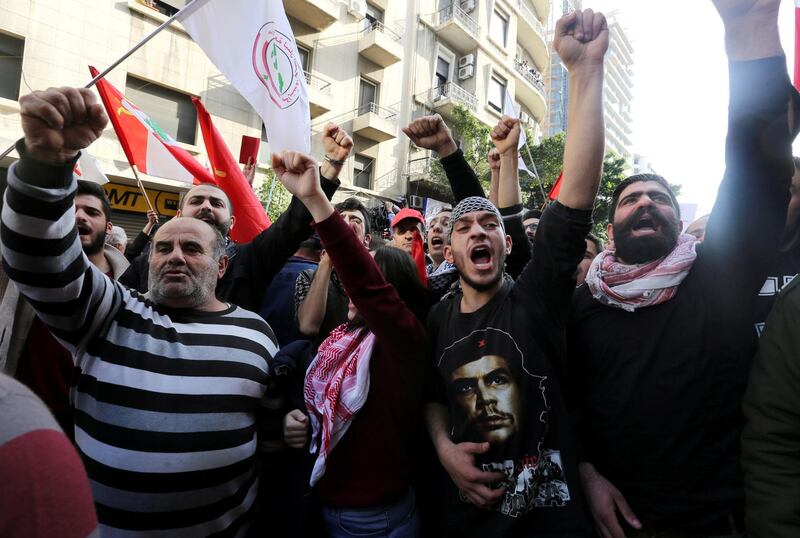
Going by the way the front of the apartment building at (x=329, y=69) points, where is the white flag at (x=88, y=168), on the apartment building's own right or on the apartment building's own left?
on the apartment building's own right

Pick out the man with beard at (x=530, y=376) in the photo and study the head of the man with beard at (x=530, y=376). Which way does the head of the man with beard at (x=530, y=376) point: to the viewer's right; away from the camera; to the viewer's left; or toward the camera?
toward the camera

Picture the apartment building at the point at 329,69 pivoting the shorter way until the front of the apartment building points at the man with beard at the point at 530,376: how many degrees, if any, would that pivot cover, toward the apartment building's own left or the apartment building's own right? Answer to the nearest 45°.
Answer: approximately 45° to the apartment building's own right

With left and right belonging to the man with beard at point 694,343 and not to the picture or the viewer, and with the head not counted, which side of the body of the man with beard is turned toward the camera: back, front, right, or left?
front

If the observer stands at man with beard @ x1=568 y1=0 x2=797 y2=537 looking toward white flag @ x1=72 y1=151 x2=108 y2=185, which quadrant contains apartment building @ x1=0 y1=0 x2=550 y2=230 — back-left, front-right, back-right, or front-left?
front-right

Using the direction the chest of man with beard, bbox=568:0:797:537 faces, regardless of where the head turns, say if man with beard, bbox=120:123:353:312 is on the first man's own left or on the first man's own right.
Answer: on the first man's own right

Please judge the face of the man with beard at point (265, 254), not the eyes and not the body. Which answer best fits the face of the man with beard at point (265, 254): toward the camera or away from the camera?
toward the camera

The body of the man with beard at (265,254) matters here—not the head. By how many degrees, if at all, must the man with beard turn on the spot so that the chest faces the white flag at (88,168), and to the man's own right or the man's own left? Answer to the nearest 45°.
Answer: approximately 135° to the man's own right

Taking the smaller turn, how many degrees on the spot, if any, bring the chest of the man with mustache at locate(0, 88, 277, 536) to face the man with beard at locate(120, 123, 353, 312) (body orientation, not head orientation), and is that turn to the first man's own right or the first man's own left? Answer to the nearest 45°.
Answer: approximately 135° to the first man's own left

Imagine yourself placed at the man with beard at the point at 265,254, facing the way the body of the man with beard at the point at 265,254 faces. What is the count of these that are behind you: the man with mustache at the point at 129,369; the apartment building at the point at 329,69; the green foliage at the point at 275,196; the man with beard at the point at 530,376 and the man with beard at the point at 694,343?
2

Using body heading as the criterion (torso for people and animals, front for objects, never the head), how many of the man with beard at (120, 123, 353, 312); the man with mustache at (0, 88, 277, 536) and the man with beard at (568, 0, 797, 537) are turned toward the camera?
3

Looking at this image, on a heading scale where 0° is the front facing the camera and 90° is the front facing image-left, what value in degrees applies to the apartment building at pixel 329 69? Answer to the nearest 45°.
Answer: approximately 315°

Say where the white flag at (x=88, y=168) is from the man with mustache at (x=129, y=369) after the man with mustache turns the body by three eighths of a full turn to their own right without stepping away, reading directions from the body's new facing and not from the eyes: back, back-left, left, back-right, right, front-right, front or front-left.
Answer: front-right

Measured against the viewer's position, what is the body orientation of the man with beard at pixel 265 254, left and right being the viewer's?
facing the viewer
